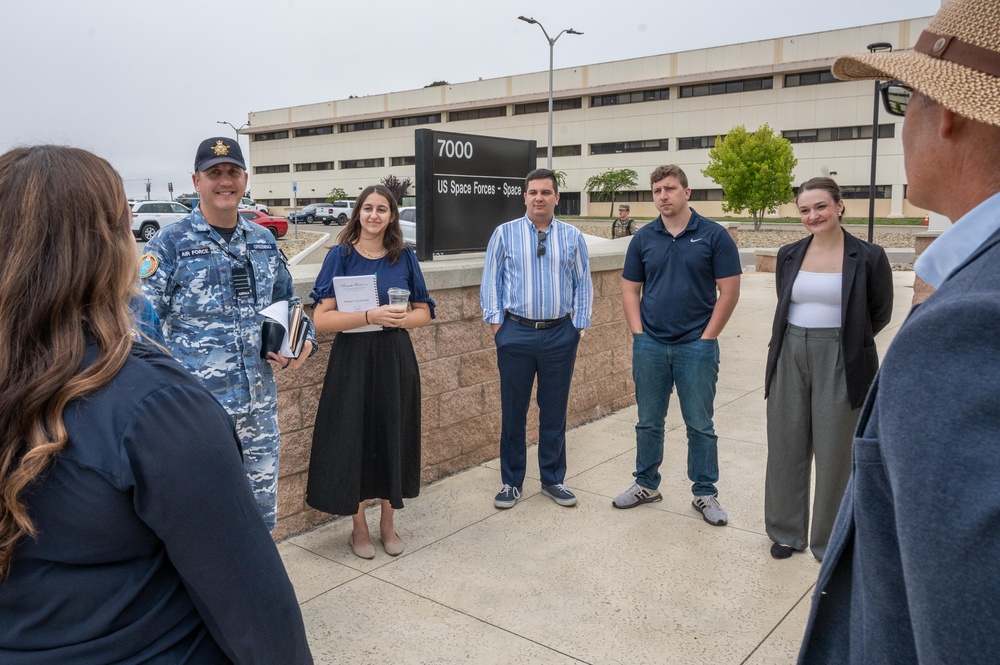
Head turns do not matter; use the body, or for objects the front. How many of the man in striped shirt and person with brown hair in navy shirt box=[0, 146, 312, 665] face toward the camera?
1

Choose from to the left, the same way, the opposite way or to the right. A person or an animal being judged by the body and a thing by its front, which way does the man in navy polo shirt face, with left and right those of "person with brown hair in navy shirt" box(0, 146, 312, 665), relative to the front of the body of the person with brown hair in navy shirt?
the opposite way

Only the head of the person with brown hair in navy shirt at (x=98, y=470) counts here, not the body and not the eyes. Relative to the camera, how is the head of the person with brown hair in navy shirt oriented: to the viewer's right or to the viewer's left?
to the viewer's right

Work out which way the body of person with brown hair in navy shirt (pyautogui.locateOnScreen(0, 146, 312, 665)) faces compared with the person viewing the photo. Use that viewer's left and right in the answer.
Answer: facing away from the viewer and to the right of the viewer

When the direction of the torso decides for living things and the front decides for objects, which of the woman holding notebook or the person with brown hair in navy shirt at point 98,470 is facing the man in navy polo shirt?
the person with brown hair in navy shirt

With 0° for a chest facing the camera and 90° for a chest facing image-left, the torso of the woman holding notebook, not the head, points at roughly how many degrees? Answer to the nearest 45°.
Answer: approximately 0°

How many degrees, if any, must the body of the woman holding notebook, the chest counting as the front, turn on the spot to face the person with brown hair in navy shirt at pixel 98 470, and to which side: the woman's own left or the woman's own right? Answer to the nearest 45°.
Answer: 0° — they already face them
